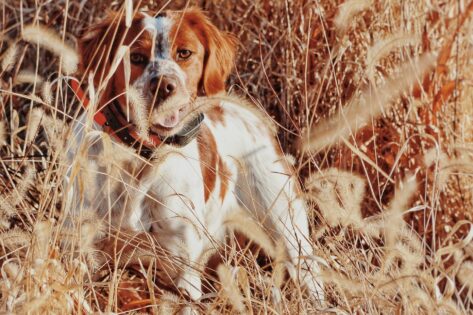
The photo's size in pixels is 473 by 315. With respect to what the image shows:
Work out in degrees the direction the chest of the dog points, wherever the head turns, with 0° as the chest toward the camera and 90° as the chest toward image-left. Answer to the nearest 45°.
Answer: approximately 45°
